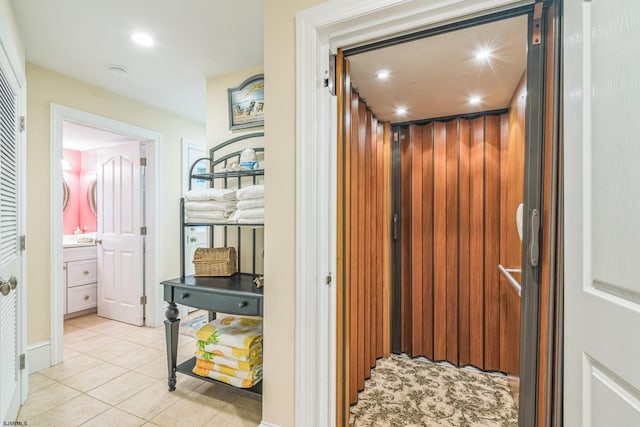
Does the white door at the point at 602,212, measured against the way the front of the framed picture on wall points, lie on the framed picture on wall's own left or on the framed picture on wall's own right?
on the framed picture on wall's own left

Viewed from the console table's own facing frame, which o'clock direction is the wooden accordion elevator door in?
The wooden accordion elevator door is roughly at 8 o'clock from the console table.

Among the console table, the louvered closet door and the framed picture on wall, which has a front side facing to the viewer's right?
the louvered closet door

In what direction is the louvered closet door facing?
to the viewer's right

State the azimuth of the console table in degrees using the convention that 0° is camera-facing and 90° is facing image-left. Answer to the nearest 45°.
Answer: approximately 45°

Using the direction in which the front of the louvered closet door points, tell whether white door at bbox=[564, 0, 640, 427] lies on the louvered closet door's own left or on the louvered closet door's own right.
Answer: on the louvered closet door's own right
